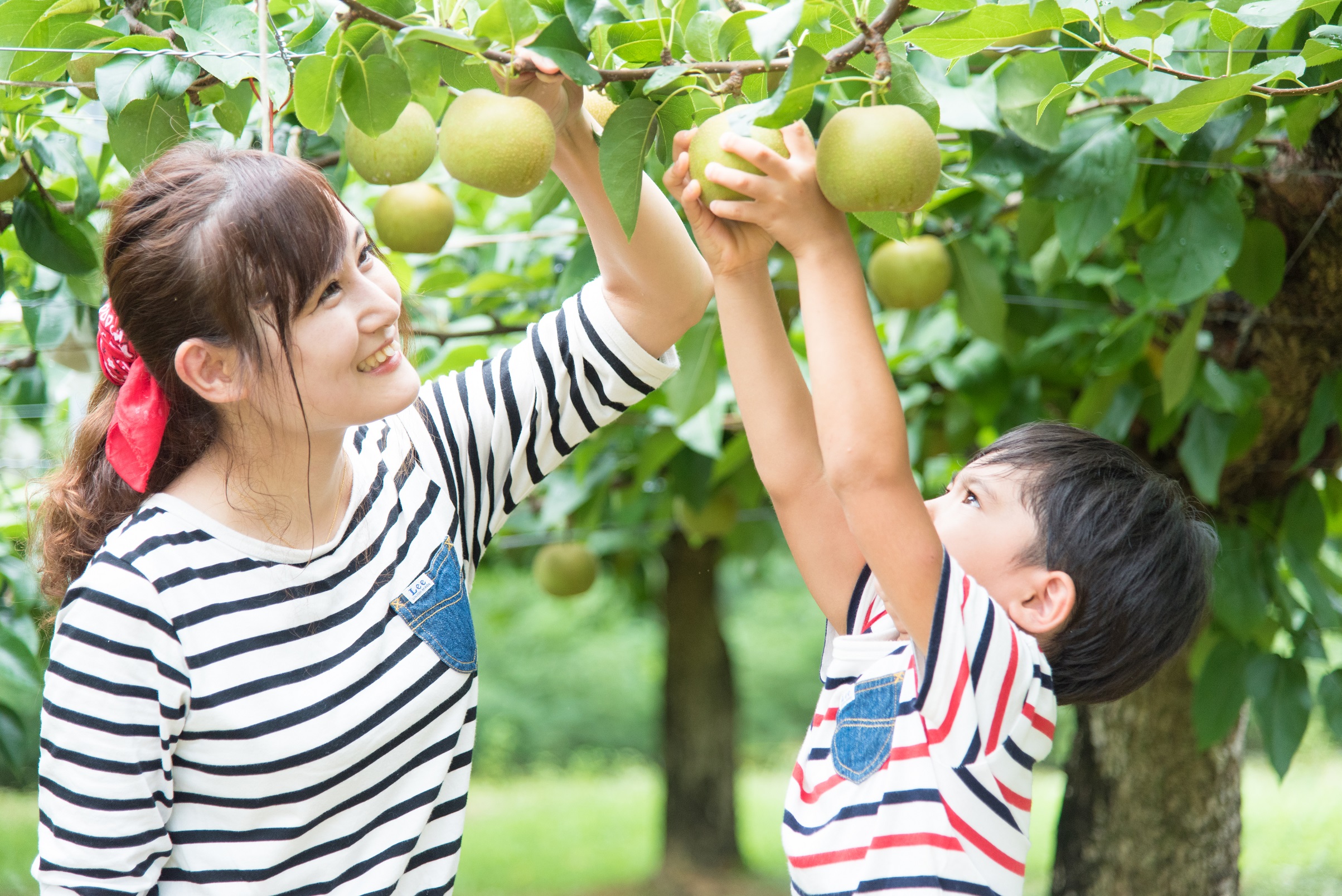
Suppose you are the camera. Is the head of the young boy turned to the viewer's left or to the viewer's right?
to the viewer's left

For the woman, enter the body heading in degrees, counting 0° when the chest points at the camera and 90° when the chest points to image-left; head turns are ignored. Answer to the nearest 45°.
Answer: approximately 315°
